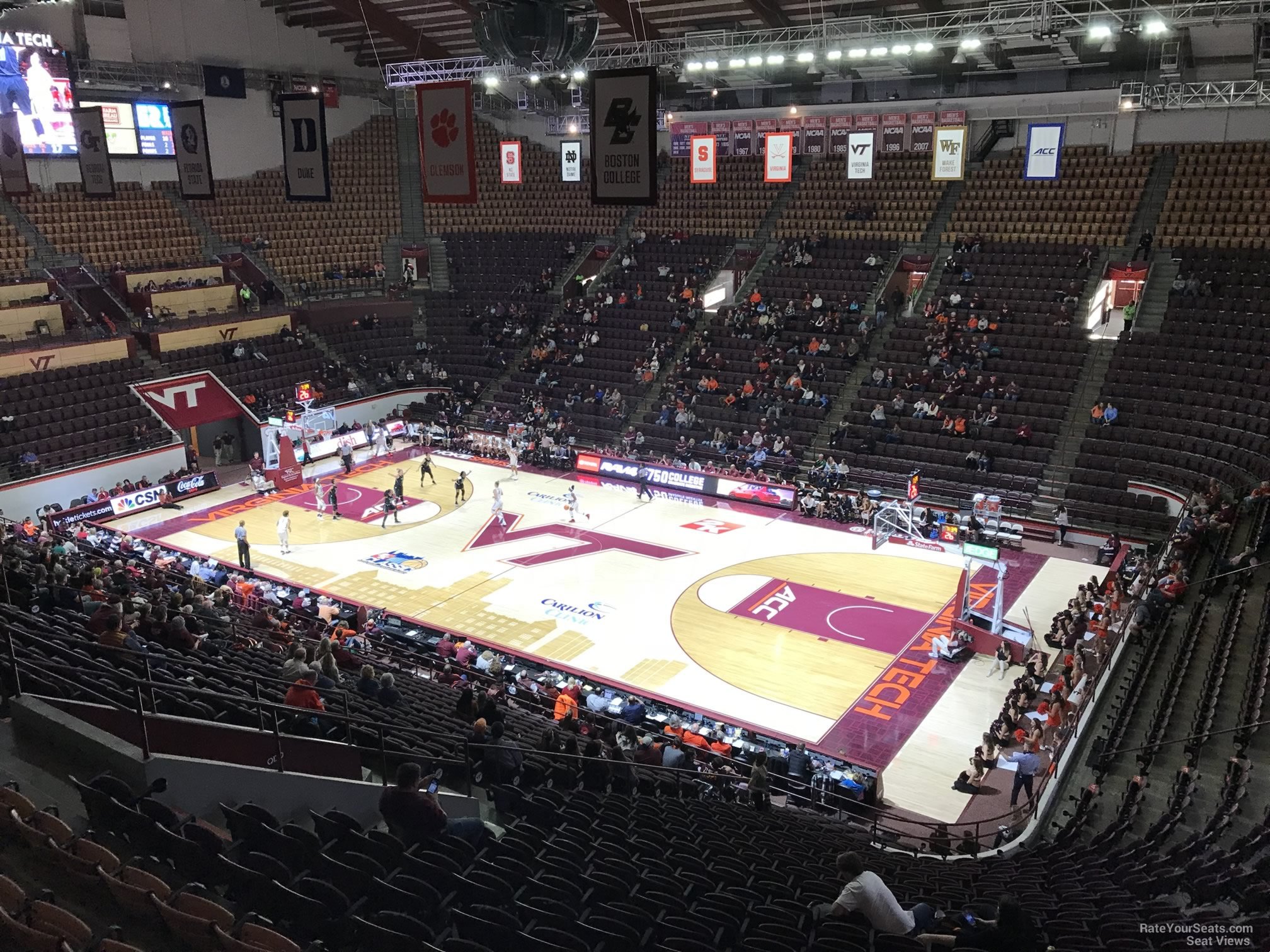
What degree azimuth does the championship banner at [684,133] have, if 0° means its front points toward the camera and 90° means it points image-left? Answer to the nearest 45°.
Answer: approximately 0°

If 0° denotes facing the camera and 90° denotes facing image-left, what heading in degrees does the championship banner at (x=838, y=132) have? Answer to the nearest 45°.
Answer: approximately 0°

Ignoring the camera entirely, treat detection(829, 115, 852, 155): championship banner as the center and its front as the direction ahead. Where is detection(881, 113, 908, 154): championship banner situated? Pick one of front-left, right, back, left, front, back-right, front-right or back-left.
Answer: left

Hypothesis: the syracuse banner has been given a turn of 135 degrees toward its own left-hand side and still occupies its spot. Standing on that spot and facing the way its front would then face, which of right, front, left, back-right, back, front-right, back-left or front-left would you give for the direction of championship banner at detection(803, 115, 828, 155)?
front

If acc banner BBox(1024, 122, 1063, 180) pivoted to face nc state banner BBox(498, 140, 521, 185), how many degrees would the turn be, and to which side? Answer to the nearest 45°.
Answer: approximately 90° to its right

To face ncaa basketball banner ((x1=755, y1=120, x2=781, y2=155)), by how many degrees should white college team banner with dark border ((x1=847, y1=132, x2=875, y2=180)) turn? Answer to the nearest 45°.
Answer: approximately 135° to its right

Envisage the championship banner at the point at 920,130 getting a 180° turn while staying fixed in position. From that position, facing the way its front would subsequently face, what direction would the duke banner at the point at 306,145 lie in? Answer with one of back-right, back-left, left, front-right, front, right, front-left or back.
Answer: back-left

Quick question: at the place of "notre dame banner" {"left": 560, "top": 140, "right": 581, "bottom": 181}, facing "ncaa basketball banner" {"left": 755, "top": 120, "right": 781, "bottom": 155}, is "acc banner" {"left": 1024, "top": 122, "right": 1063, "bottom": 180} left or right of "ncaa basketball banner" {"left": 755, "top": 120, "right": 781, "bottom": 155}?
right

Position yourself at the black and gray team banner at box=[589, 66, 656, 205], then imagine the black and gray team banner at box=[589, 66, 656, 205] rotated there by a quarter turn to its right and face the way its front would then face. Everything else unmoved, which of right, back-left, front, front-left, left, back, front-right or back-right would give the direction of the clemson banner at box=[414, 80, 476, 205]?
front-right
